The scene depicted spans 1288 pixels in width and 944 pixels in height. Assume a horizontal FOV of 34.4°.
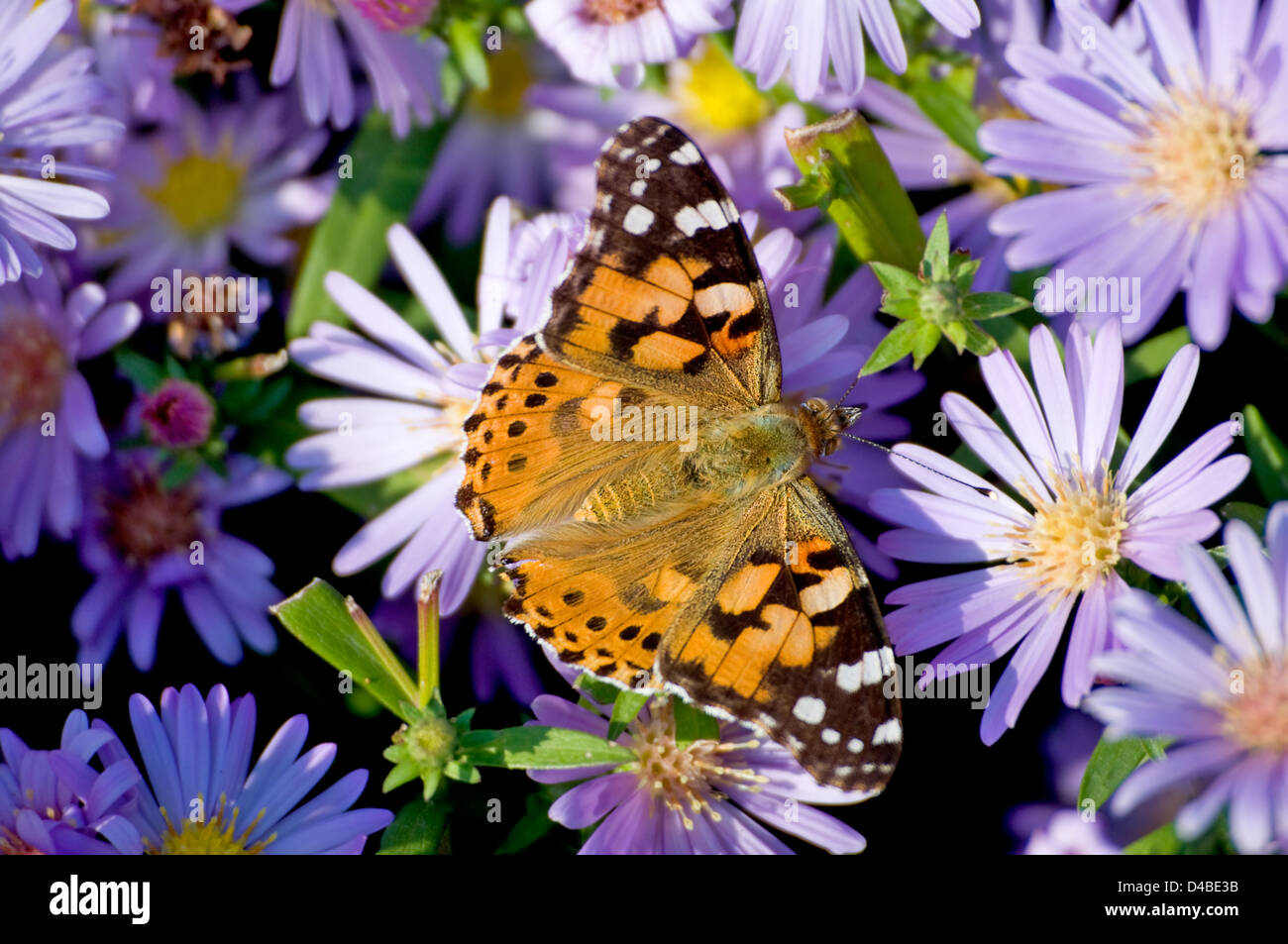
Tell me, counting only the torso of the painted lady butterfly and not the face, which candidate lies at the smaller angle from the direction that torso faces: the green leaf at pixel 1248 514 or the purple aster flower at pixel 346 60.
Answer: the green leaf

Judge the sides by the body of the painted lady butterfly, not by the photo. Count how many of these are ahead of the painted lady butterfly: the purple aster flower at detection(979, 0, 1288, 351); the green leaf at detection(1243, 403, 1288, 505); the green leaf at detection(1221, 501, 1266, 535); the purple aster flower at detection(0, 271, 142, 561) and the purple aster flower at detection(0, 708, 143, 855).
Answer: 3

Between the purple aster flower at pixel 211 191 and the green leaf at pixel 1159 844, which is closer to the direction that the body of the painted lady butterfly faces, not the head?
the green leaf

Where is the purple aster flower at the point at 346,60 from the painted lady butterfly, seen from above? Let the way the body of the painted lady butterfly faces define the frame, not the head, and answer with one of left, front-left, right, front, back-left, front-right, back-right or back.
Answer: back-left

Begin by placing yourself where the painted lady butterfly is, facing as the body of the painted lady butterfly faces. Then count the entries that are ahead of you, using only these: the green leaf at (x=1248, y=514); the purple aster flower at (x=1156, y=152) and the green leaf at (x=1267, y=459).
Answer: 3

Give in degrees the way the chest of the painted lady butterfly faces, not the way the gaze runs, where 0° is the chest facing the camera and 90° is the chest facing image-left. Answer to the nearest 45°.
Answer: approximately 270°

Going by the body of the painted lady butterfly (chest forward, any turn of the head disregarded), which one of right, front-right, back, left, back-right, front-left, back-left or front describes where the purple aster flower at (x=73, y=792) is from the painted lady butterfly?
back
